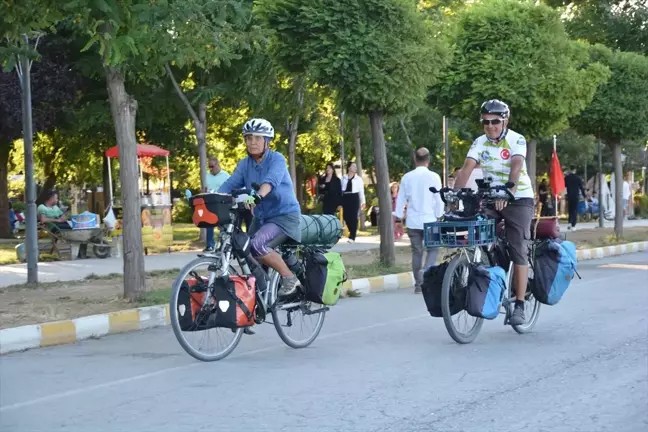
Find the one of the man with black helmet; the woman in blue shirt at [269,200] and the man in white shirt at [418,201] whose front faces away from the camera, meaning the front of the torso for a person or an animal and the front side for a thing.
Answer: the man in white shirt

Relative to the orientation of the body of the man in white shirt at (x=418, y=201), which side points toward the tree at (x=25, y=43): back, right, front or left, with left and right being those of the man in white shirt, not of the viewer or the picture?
left

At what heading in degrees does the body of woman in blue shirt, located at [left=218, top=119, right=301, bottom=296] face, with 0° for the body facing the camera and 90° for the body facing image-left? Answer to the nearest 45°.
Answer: approximately 45°

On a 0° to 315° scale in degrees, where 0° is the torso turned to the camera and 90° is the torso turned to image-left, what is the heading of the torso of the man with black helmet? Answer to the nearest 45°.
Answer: approximately 45°

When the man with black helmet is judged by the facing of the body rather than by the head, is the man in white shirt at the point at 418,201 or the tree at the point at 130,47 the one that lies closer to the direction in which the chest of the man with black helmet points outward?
the tree

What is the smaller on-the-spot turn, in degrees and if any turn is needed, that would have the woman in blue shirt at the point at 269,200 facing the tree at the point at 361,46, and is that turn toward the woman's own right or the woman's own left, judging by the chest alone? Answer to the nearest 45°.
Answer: approximately 135° to the woman's own right

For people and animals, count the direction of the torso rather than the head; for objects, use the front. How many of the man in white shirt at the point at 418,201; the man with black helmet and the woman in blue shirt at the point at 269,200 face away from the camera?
1

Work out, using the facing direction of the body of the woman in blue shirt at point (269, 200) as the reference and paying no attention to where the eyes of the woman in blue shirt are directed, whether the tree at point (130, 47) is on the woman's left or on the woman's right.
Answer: on the woman's right

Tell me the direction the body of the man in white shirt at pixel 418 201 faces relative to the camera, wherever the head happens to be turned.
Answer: away from the camera
